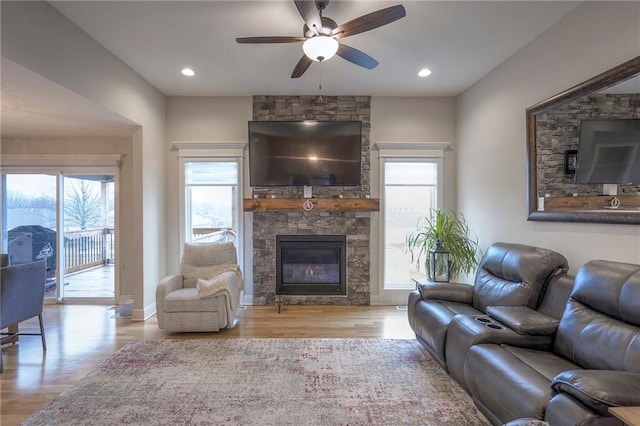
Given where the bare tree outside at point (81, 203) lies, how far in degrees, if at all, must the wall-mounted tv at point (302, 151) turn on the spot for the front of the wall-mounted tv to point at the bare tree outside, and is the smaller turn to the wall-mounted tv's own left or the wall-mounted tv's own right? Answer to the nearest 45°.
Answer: approximately 90° to the wall-mounted tv's own right

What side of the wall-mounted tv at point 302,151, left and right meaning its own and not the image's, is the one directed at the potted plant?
left

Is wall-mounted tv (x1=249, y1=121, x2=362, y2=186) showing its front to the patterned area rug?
yes

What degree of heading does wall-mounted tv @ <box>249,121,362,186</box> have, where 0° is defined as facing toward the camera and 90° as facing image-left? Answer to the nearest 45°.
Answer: approximately 0°

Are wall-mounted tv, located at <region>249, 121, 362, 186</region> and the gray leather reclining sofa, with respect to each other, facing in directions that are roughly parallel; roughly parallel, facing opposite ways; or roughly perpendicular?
roughly perpendicular

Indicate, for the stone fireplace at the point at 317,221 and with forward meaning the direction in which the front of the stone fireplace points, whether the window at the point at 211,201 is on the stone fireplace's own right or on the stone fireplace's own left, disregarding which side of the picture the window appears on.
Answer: on the stone fireplace's own right

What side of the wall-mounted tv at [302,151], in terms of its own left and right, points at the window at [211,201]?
right

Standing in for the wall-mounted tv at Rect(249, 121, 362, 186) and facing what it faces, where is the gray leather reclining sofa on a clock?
The gray leather reclining sofa is roughly at 11 o'clock from the wall-mounted tv.

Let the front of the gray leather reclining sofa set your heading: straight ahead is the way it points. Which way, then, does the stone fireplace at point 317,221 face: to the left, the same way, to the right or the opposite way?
to the left

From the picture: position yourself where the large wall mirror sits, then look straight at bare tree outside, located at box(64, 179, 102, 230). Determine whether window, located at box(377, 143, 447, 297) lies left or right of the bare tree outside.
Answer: right

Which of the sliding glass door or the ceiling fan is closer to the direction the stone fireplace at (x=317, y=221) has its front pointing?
the ceiling fan

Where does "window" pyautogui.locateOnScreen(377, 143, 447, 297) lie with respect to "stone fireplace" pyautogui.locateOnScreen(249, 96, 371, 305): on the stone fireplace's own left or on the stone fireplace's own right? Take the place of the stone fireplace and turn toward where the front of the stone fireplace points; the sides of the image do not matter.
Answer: on the stone fireplace's own left
